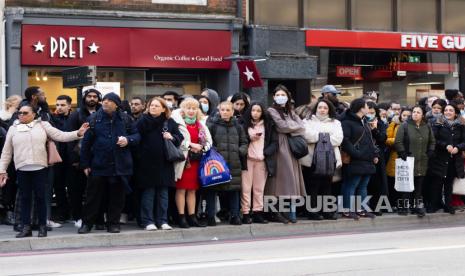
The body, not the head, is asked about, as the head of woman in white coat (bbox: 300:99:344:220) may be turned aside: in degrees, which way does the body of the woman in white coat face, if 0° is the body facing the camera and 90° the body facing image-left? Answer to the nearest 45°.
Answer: approximately 0°

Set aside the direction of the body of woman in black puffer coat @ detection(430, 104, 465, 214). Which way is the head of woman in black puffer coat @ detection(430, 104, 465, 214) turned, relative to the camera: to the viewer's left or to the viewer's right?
to the viewer's left

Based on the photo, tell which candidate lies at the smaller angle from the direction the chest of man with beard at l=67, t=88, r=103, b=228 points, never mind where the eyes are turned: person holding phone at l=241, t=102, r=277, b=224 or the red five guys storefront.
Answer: the person holding phone

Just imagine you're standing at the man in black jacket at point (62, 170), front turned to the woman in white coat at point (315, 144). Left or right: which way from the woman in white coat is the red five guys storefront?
left

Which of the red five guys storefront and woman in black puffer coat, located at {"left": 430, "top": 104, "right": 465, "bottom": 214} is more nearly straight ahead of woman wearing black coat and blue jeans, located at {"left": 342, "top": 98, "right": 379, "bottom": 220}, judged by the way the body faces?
the woman in black puffer coat

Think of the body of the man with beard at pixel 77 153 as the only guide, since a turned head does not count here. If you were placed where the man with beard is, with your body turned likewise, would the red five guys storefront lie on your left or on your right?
on your left

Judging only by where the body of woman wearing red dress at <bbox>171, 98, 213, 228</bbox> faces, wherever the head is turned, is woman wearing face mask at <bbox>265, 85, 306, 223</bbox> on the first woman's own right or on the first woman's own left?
on the first woman's own left

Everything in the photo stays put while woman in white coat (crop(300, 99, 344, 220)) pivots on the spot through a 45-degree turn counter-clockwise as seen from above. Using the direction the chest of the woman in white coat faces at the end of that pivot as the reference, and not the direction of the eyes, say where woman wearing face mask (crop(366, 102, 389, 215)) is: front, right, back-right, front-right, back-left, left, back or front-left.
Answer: left
